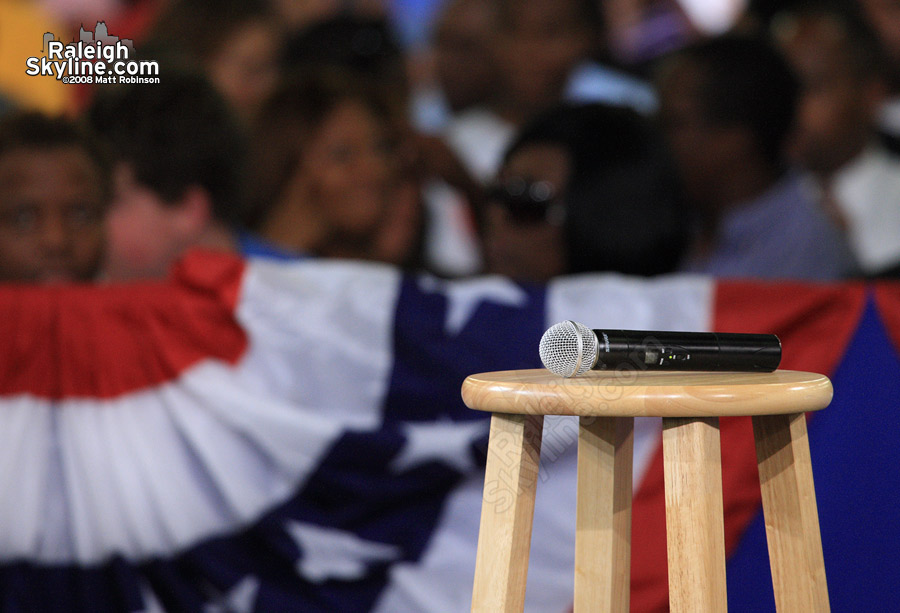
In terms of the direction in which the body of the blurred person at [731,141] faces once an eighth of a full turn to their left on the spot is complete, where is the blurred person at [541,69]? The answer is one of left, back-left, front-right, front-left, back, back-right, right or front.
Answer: back-right

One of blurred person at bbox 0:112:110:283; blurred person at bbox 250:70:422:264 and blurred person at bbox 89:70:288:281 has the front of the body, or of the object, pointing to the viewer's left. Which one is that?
blurred person at bbox 89:70:288:281

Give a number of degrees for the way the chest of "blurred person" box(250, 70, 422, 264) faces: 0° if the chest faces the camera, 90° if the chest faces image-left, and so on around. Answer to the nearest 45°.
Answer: approximately 315°

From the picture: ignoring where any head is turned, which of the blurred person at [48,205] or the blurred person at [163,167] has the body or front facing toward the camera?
the blurred person at [48,205]

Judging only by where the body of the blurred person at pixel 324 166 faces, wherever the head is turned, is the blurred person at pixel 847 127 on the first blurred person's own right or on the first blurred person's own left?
on the first blurred person's own left

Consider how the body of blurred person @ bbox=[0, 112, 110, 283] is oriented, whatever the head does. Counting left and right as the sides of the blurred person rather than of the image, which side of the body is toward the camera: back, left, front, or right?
front

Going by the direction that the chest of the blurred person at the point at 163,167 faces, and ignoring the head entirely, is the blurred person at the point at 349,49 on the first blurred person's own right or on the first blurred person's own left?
on the first blurred person's own right

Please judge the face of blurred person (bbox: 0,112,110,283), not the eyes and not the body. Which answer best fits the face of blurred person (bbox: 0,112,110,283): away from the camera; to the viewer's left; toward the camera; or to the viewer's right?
toward the camera

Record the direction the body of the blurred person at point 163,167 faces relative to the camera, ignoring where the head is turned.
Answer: to the viewer's left

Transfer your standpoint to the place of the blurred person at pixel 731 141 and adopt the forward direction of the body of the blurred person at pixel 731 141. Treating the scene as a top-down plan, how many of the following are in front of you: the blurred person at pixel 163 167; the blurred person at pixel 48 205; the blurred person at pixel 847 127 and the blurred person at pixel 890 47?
2

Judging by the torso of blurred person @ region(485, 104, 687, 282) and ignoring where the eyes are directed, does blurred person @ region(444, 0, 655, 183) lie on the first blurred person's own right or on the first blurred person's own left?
on the first blurred person's own right
